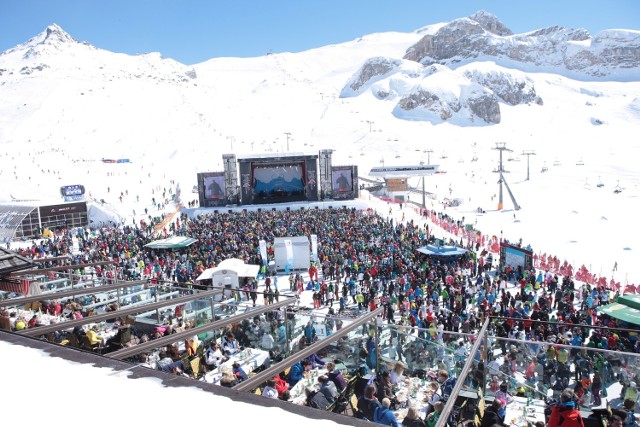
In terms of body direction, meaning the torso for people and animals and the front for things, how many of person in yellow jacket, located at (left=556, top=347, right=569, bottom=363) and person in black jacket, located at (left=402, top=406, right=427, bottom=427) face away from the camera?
2

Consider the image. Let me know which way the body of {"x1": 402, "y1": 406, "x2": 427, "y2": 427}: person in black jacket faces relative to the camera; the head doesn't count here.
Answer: away from the camera

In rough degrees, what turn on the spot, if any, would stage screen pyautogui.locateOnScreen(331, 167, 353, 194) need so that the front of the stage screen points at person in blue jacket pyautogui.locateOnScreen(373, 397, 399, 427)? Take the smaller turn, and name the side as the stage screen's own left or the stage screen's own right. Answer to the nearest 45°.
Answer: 0° — it already faces them

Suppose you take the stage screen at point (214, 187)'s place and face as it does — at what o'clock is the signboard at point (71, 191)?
The signboard is roughly at 3 o'clock from the stage screen.

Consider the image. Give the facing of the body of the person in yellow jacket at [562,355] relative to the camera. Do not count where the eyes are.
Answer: away from the camera

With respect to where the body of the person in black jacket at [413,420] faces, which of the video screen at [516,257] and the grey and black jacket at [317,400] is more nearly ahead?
the video screen

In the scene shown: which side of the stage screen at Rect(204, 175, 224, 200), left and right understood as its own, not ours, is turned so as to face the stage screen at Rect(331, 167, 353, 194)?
left

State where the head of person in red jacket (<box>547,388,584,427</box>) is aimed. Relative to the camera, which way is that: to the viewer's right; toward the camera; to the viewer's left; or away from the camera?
away from the camera

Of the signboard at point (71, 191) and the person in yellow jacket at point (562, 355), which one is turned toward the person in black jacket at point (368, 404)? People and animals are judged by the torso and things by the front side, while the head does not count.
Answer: the signboard

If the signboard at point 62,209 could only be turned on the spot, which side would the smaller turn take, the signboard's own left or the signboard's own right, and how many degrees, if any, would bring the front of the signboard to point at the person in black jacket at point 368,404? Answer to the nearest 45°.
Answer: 0° — it already faces them
